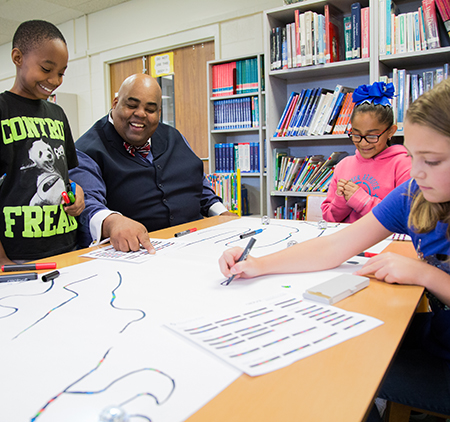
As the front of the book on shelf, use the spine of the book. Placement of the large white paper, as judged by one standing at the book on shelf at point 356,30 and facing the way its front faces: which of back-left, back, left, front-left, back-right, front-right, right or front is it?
front

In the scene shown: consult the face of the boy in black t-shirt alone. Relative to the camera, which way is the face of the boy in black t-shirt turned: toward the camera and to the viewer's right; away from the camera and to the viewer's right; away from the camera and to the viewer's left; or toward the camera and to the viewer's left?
toward the camera and to the viewer's right

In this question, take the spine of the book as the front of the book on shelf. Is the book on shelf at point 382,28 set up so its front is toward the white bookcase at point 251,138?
no

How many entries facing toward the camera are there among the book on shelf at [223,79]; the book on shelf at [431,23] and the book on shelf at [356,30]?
3

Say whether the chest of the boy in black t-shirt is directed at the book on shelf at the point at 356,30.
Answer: no

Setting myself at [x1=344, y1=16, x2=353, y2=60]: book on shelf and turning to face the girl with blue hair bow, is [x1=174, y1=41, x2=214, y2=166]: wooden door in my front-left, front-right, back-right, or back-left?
back-right

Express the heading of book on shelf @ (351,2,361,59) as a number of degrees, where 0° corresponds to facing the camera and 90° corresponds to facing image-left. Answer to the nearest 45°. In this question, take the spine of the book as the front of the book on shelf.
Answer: approximately 0°

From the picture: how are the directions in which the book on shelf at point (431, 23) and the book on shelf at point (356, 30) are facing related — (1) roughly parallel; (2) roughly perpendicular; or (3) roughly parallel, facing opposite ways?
roughly parallel

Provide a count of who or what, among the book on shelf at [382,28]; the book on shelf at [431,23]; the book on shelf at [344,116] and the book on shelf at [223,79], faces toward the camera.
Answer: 4

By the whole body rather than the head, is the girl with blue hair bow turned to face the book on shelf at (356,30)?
no

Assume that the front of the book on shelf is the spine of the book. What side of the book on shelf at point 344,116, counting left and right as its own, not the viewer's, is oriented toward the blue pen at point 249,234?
front

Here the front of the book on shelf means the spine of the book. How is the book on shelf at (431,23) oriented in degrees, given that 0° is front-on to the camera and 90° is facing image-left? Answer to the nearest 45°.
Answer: approximately 0°

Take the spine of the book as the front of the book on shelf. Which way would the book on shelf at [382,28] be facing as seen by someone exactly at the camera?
facing the viewer

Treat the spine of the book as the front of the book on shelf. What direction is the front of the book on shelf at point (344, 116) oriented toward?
toward the camera
